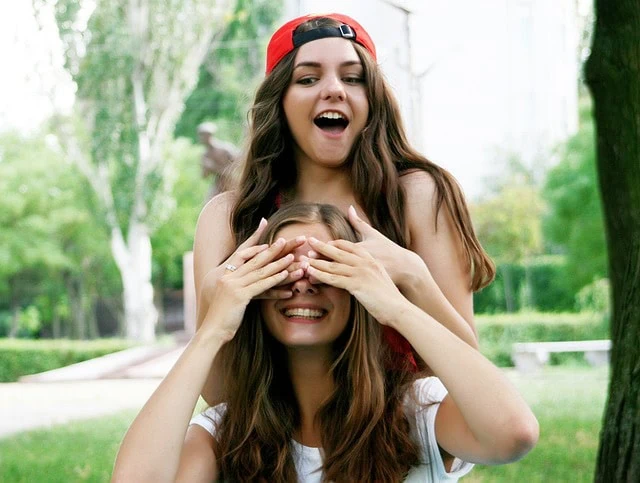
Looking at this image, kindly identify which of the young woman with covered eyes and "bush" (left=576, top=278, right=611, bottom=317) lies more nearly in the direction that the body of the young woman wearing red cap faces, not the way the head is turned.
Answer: the young woman with covered eyes

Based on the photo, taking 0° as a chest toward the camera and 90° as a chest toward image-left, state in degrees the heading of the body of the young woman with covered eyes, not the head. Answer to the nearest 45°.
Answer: approximately 0°

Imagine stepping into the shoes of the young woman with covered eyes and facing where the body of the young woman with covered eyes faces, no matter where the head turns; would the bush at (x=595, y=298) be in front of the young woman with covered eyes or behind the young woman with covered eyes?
behind

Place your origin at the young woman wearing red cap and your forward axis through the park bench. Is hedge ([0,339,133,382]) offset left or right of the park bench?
left

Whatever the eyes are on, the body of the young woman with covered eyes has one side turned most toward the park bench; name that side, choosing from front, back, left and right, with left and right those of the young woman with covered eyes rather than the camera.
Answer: back

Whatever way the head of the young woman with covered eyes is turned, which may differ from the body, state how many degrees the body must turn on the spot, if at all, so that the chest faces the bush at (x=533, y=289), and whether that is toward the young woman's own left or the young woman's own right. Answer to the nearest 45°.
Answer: approximately 180°

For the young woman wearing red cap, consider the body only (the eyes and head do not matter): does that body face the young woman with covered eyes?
yes

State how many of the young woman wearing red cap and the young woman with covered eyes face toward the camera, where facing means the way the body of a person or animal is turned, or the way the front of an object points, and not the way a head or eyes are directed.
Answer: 2

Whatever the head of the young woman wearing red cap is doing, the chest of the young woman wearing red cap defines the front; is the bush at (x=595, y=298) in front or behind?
behind

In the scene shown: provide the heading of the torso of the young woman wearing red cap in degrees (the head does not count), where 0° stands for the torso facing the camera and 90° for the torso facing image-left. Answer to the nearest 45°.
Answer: approximately 0°
